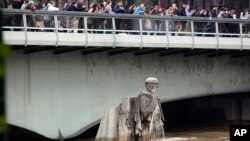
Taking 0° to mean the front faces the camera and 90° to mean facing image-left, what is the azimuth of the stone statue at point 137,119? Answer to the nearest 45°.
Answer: approximately 315°

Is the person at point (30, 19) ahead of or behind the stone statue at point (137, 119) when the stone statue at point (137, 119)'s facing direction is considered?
behind
